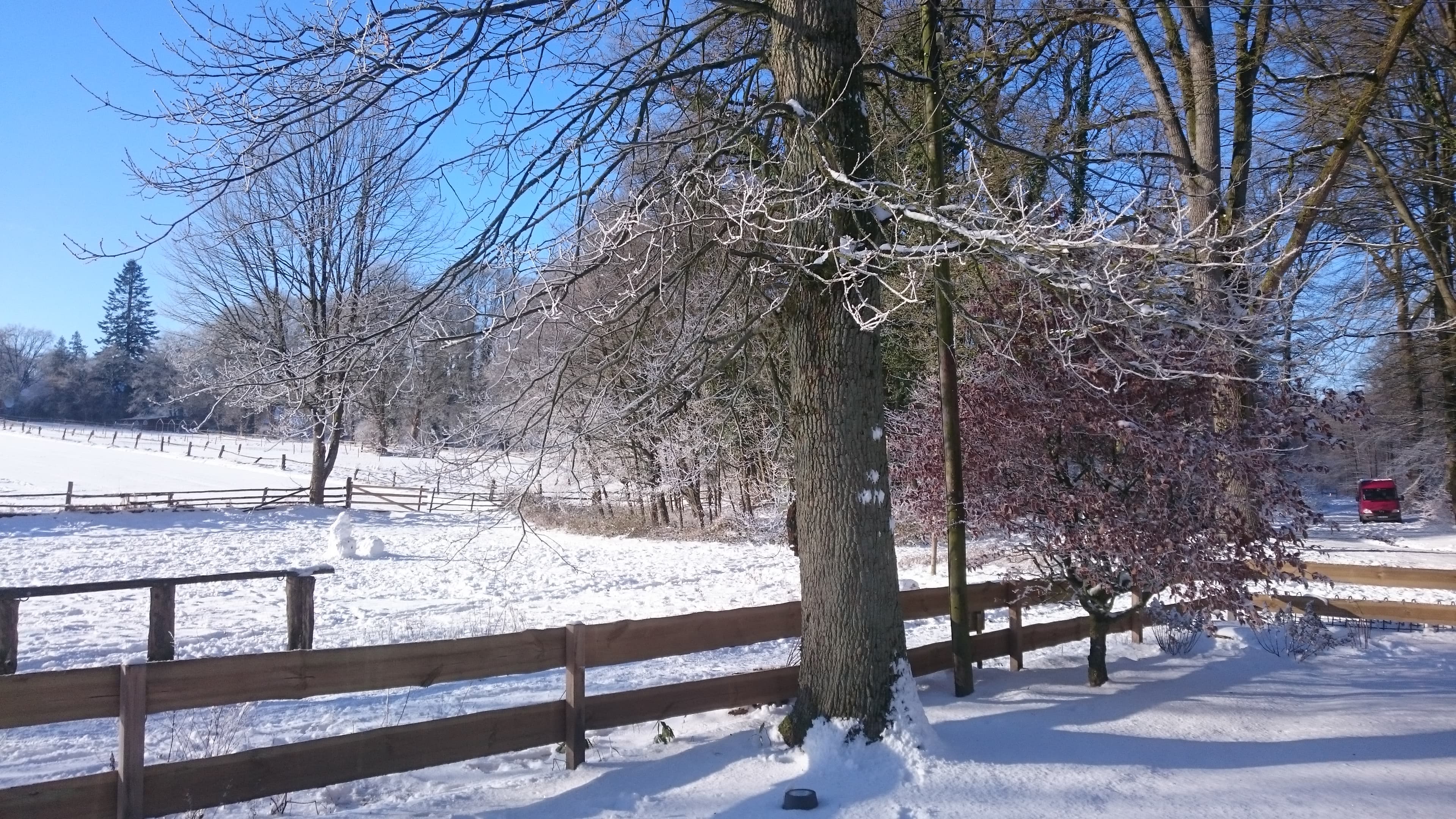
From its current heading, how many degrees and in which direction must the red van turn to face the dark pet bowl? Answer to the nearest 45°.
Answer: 0° — it already faces it

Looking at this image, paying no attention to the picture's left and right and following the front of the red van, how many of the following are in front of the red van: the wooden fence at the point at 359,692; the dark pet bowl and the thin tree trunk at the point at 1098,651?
3

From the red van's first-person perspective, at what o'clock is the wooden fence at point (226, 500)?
The wooden fence is roughly at 2 o'clock from the red van.

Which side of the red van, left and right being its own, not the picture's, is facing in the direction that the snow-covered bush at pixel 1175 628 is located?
front

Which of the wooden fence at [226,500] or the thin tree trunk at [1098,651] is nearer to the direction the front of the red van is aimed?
the thin tree trunk

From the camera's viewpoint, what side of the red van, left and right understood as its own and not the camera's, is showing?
front

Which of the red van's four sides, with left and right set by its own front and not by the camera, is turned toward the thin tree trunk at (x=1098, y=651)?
front

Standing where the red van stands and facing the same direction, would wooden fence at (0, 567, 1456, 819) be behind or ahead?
ahead

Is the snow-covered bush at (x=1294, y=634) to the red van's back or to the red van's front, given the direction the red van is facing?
to the front
